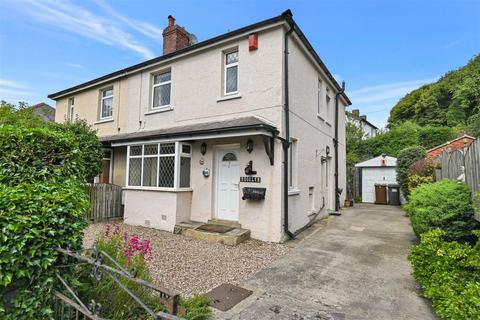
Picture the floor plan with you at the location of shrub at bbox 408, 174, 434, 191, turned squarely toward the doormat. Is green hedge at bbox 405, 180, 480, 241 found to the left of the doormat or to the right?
left

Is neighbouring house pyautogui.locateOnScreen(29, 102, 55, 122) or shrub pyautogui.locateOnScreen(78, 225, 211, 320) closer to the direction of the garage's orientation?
the shrub

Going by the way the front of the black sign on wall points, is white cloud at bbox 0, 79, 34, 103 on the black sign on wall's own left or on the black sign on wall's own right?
on the black sign on wall's own right

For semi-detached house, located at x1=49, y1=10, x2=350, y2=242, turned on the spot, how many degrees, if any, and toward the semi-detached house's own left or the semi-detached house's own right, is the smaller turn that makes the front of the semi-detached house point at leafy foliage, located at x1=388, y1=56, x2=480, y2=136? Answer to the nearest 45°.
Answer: approximately 180°

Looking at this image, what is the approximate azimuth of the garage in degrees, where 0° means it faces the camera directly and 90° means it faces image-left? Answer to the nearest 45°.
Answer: approximately 0°

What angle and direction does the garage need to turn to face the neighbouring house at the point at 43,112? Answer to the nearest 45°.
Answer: approximately 90° to its right
